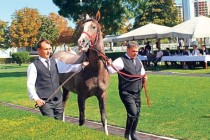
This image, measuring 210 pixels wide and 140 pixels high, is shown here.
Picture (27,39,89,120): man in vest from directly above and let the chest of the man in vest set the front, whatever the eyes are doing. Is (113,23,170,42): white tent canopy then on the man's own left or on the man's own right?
on the man's own left

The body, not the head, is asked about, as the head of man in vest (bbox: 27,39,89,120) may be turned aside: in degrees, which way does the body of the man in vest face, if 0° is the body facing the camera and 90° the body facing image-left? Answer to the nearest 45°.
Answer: approximately 315°

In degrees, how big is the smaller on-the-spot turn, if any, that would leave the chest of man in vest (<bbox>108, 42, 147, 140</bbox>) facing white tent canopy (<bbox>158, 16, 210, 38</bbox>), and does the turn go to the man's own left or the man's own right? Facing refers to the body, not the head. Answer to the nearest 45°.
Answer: approximately 135° to the man's own left

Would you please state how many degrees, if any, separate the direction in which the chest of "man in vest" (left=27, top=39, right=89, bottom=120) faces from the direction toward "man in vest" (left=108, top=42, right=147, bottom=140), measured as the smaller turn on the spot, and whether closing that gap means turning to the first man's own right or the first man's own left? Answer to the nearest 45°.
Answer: approximately 45° to the first man's own left

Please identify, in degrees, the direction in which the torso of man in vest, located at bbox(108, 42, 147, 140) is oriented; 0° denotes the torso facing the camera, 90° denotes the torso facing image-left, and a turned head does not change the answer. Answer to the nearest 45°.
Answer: approximately 315°

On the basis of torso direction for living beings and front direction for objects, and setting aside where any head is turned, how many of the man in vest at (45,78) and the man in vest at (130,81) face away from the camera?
0

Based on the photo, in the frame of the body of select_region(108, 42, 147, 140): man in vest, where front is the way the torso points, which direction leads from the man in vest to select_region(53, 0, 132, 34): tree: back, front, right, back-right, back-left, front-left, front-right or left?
back-left

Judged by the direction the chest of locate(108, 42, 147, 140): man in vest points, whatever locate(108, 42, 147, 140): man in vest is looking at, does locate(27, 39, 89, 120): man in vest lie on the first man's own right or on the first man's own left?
on the first man's own right

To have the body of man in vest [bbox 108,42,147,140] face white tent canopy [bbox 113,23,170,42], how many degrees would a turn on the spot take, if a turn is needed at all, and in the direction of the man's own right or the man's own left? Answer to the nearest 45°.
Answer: approximately 135° to the man's own left

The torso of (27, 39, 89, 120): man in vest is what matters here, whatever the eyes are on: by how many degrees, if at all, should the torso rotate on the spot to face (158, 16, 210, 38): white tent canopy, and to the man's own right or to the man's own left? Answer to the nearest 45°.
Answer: approximately 90° to the man's own left

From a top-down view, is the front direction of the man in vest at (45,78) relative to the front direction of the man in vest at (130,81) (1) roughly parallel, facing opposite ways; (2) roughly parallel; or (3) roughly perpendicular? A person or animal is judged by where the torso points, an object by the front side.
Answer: roughly parallel
